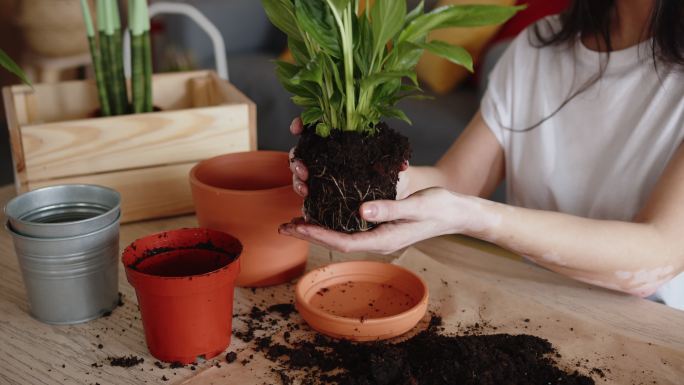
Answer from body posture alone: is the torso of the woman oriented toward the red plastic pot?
yes

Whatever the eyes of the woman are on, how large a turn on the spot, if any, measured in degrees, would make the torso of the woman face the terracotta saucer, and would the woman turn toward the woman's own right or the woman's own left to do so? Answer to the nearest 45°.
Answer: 0° — they already face it

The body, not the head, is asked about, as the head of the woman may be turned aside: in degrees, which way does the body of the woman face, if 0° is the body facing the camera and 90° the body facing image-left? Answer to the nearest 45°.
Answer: approximately 45°

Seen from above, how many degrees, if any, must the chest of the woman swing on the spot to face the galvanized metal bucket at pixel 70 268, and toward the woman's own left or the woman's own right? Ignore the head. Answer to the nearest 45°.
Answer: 0° — they already face it

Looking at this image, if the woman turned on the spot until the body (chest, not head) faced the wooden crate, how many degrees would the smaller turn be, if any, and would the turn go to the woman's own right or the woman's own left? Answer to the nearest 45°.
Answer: approximately 45° to the woman's own right

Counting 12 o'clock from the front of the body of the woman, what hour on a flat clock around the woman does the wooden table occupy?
The wooden table is roughly at 12 o'clock from the woman.
